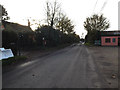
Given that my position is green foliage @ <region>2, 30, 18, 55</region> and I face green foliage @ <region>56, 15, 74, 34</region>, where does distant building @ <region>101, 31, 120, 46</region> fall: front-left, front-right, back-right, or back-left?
front-right

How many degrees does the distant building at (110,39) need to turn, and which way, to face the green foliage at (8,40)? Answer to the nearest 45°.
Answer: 0° — it already faces it

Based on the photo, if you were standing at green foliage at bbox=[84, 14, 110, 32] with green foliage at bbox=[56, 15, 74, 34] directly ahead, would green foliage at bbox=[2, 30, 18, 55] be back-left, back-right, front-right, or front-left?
front-left

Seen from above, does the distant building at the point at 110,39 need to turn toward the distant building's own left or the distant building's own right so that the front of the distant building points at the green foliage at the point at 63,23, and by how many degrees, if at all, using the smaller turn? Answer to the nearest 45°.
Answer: approximately 90° to the distant building's own right

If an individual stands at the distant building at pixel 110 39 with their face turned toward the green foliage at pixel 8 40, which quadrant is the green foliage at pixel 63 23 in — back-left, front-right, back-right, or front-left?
front-right
